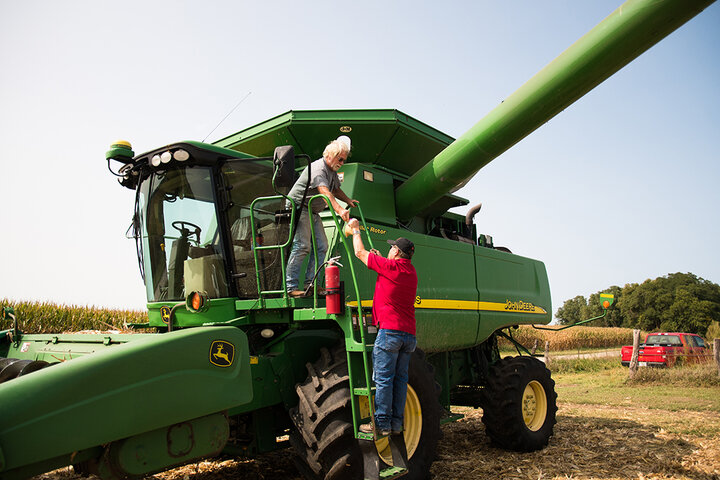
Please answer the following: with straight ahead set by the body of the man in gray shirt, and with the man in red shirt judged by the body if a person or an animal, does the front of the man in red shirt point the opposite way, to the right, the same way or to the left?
the opposite way

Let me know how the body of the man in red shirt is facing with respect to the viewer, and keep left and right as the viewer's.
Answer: facing away from the viewer and to the left of the viewer

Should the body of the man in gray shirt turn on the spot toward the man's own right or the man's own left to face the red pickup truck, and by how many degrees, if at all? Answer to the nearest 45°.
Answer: approximately 90° to the man's own left

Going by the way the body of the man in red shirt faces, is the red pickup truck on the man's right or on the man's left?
on the man's right

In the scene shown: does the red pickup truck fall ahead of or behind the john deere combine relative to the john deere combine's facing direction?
behind

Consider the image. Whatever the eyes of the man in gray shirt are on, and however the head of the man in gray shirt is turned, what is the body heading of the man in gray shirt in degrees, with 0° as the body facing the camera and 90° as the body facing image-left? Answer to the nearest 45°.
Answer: approximately 315°
